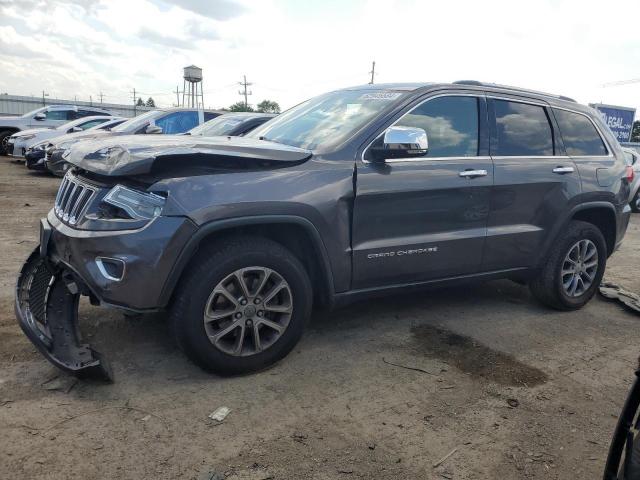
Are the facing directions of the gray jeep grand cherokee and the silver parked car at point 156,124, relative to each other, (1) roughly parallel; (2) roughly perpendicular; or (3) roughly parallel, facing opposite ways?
roughly parallel

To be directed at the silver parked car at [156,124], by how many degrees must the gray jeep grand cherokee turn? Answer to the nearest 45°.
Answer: approximately 90° to its right

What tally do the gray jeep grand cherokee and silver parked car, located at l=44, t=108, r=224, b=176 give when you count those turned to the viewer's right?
0

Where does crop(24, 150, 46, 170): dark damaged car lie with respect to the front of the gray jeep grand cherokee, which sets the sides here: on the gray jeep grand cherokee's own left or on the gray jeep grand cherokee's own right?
on the gray jeep grand cherokee's own right

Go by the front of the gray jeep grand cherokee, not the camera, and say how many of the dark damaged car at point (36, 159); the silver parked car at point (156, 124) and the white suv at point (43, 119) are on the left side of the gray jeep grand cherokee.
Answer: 0

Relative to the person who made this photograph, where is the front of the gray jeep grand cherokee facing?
facing the viewer and to the left of the viewer

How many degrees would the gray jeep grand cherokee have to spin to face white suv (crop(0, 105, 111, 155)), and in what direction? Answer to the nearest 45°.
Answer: approximately 90° to its right
